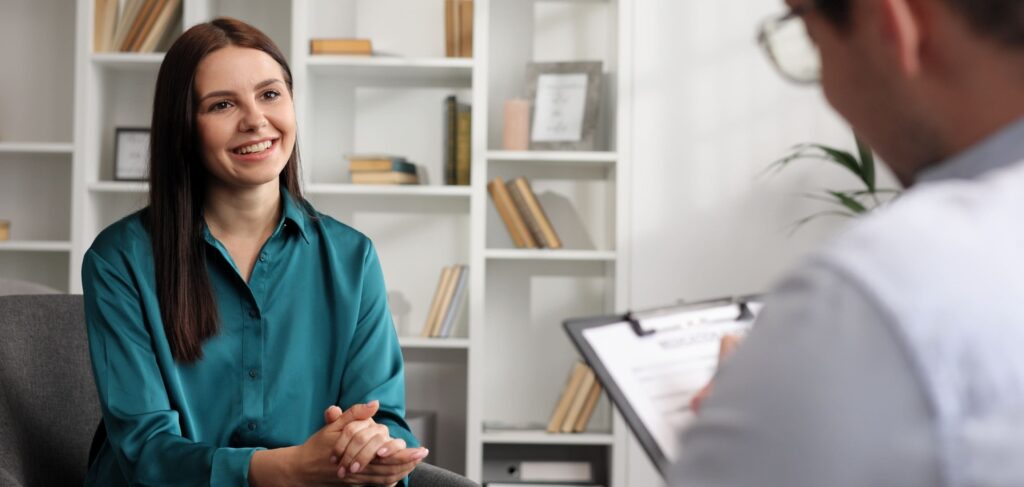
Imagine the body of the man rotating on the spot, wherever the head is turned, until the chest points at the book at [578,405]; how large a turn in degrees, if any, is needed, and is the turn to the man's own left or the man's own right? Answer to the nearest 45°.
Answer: approximately 45° to the man's own right

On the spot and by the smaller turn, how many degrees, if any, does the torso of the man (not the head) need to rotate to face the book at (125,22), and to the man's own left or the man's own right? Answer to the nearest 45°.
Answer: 0° — they already face it

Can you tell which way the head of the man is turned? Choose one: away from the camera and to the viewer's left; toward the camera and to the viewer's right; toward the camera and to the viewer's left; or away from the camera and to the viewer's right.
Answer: away from the camera and to the viewer's left

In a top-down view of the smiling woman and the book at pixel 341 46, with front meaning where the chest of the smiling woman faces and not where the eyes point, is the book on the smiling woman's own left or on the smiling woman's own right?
on the smiling woman's own left

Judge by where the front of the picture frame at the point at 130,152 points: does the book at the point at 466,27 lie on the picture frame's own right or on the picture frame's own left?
on the picture frame's own left

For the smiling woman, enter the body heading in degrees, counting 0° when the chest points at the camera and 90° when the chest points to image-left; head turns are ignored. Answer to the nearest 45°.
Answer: approximately 315°

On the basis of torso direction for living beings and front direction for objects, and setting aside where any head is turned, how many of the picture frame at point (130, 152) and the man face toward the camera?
1

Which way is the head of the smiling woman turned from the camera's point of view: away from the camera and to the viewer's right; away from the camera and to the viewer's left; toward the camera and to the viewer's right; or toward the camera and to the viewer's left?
toward the camera and to the viewer's right

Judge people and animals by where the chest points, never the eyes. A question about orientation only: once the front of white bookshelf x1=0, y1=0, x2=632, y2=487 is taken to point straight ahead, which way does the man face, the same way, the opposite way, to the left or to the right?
the opposite way
